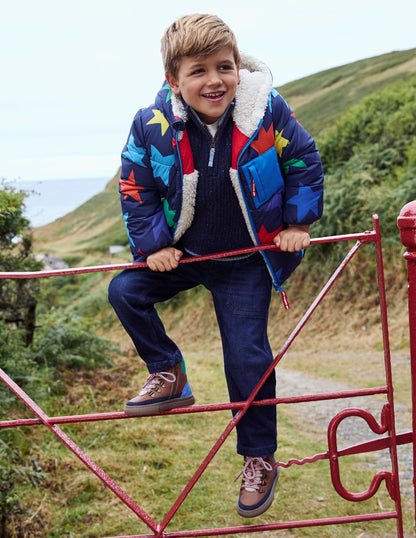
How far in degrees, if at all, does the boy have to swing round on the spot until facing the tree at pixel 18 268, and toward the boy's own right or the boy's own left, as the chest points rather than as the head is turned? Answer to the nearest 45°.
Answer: approximately 135° to the boy's own right

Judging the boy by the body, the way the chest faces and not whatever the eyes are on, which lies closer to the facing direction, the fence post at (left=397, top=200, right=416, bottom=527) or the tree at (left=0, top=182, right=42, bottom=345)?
the fence post

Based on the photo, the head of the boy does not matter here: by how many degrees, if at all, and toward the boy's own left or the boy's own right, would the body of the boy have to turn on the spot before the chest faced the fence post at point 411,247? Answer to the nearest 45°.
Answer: approximately 90° to the boy's own left

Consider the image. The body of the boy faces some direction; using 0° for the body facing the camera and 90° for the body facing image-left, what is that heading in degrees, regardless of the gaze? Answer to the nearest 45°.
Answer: approximately 0°
